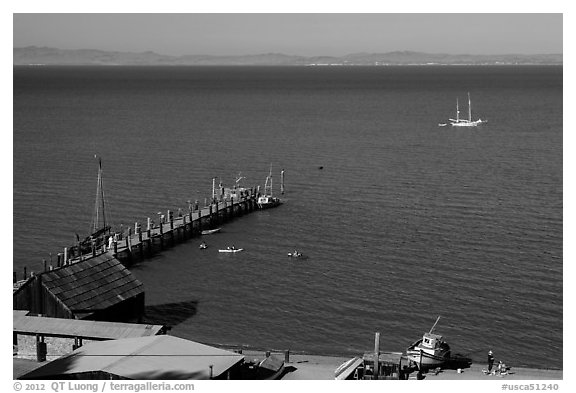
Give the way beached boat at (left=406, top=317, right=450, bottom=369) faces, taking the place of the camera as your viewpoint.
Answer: facing the viewer and to the left of the viewer

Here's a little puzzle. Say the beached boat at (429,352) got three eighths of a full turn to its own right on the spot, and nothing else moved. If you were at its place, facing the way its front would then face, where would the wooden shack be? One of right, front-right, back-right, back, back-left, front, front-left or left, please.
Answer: left
